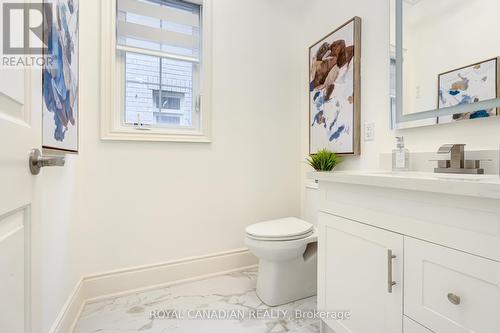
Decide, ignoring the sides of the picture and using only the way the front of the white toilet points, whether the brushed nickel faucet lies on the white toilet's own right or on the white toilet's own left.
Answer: on the white toilet's own left

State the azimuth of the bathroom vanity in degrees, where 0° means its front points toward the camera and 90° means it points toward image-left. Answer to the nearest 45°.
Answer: approximately 45°

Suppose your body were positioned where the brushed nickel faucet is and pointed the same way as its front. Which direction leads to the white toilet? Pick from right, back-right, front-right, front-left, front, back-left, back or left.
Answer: front-right

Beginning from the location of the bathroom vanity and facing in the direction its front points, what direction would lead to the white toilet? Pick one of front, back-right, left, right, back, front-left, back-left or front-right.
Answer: right

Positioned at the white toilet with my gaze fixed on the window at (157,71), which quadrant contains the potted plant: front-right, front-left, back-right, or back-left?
back-right

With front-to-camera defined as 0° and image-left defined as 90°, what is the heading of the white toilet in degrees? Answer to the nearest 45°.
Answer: approximately 45°

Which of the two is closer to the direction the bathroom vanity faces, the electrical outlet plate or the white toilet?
the white toilet
